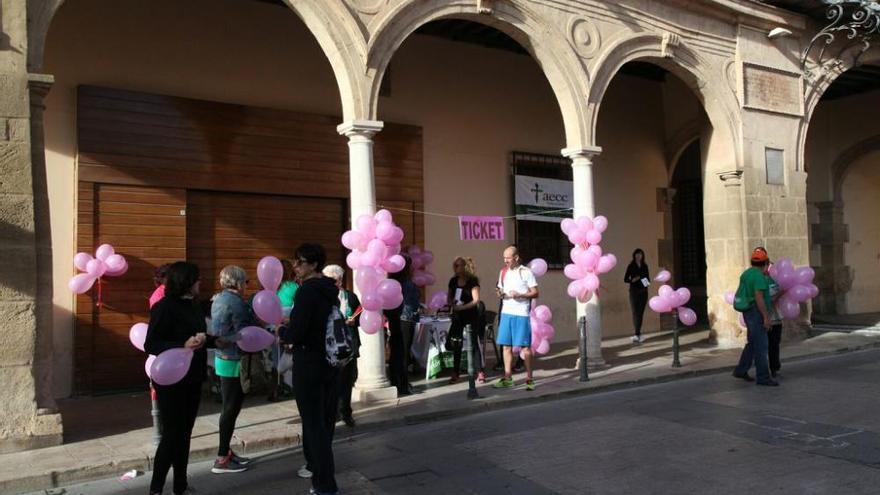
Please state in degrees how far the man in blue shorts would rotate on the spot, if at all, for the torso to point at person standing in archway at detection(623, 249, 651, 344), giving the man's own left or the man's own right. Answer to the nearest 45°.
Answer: approximately 180°

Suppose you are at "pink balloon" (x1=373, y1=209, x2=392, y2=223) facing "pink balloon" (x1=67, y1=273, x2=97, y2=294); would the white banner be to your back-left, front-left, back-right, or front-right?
back-right

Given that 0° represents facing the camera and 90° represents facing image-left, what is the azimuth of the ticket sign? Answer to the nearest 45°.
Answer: approximately 0°

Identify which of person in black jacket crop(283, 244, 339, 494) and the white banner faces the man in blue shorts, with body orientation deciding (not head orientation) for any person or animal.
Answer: the white banner

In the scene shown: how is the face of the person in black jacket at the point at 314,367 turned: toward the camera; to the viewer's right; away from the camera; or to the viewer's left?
to the viewer's left

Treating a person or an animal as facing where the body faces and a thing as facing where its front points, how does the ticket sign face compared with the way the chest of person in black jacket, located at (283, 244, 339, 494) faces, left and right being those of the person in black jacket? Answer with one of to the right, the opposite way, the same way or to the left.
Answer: to the left

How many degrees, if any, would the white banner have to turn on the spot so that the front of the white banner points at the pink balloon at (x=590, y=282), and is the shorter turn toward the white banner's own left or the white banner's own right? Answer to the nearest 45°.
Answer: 0° — it already faces it

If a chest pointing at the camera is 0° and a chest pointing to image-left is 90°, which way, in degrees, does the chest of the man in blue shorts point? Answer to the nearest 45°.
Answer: approximately 45°
